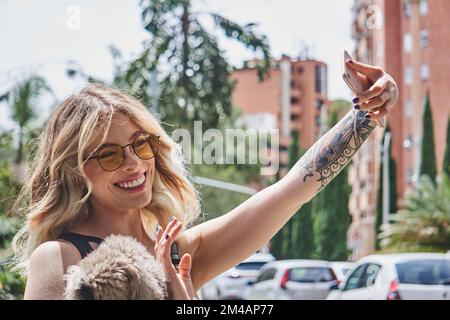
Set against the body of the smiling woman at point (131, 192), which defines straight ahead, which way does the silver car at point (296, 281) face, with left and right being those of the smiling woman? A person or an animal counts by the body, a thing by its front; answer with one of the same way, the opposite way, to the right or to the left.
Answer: the opposite way

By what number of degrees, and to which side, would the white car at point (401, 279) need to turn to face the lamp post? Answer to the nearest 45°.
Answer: approximately 45° to its right

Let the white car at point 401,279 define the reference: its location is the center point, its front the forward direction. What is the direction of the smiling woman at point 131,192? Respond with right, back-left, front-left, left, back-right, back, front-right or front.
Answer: back-left

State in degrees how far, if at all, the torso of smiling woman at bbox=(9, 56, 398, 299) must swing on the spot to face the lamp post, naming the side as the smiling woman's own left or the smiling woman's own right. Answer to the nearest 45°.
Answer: approximately 135° to the smiling woman's own left

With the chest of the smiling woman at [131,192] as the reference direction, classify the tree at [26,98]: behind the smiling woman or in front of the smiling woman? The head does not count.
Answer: behind

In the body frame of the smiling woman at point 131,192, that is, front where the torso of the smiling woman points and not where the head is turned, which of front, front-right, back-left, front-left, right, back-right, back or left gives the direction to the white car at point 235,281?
back-left

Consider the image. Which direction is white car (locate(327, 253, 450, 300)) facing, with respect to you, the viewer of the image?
facing away from the viewer and to the left of the viewer

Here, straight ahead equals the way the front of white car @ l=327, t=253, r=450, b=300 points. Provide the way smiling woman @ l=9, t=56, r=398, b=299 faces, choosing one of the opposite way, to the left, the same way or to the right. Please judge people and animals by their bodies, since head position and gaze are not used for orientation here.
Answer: the opposite way

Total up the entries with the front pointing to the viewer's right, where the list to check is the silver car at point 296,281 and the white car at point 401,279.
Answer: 0

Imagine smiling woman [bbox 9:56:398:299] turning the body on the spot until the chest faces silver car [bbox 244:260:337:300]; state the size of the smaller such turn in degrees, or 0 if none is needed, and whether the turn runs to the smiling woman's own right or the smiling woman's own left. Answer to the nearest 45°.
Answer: approximately 135° to the smiling woman's own left

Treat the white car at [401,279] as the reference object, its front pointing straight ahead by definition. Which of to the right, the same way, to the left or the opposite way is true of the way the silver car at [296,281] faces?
the same way

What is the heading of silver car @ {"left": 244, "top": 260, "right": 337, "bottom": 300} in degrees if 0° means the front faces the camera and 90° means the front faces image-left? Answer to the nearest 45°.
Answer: approximately 135°

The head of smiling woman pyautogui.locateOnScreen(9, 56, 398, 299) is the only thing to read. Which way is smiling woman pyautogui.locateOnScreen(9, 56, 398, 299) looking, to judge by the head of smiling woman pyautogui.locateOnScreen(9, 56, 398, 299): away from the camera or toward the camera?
toward the camera

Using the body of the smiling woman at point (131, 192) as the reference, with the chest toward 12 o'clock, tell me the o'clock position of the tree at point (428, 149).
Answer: The tree is roughly at 8 o'clock from the smiling woman.

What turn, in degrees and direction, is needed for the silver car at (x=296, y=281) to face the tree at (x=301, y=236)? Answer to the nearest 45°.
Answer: approximately 45° to its right
